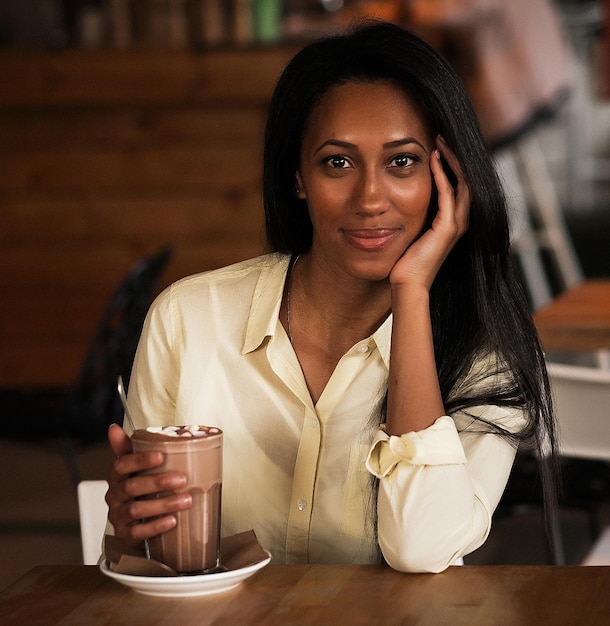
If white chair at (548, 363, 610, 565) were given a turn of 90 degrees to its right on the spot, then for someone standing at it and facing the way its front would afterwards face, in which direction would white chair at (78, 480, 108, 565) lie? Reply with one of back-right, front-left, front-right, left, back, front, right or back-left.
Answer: back-right

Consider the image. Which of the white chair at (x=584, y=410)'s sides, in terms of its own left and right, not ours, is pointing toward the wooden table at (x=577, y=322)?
front

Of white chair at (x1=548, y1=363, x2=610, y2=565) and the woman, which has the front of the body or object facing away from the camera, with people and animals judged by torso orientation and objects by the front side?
the white chair

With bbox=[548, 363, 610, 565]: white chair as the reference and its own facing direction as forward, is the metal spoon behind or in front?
behind

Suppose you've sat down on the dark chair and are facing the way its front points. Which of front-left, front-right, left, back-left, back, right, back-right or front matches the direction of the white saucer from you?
left

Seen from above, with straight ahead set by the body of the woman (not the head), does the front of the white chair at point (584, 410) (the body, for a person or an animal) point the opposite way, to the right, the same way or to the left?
the opposite way

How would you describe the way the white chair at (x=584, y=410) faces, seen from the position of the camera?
facing away from the viewer

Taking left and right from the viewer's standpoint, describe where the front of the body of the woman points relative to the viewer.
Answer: facing the viewer

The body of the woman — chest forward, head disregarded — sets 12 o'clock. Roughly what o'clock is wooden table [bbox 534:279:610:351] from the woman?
The wooden table is roughly at 7 o'clock from the woman.

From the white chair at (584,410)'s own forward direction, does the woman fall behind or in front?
behind

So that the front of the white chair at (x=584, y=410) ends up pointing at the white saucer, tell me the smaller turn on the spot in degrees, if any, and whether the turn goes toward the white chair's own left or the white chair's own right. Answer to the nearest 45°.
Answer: approximately 180°

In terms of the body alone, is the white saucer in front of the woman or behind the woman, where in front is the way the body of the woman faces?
in front

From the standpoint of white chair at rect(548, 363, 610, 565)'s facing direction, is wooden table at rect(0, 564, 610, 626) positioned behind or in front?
behind
